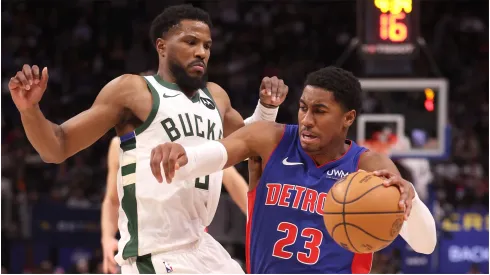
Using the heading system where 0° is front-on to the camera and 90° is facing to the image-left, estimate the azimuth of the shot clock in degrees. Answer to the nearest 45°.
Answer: approximately 0°

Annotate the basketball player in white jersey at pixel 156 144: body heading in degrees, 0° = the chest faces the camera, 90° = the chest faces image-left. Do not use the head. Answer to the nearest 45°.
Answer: approximately 315°

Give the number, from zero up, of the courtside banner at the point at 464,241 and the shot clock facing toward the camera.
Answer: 2

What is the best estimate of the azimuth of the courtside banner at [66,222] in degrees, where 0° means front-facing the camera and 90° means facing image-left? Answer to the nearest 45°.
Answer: approximately 0°

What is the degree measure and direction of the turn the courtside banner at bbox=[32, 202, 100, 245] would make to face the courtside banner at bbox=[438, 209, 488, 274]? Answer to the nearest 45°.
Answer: approximately 90° to its left

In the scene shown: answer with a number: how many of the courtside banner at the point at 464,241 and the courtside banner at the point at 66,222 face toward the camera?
2
